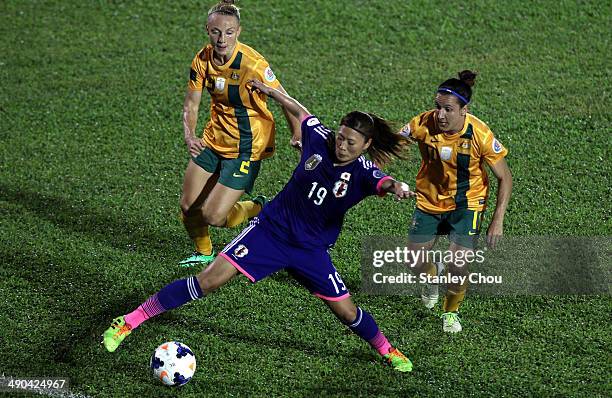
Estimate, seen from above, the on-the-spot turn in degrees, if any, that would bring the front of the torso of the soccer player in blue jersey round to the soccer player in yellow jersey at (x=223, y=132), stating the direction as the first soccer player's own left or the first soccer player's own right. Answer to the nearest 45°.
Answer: approximately 135° to the first soccer player's own right

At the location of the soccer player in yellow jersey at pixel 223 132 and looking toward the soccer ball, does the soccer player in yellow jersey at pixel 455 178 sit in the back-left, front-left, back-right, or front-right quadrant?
front-left

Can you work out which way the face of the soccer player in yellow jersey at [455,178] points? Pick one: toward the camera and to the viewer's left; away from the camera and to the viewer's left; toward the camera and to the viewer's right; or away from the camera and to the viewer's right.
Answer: toward the camera and to the viewer's left

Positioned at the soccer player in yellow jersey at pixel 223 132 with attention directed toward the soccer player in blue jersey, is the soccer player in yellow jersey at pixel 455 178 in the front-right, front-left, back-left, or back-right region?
front-left

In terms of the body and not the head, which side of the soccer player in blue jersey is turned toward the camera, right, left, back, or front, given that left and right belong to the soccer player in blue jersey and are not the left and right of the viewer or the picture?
front
